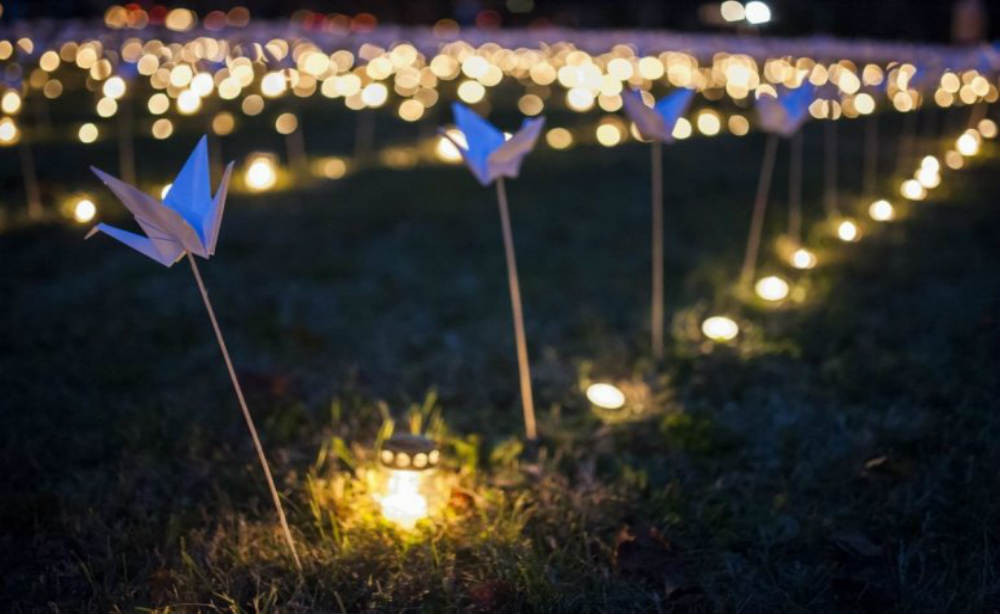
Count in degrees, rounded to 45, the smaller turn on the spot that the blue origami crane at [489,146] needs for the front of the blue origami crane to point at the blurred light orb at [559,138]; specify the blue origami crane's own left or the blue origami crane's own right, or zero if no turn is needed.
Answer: approximately 135° to the blue origami crane's own right

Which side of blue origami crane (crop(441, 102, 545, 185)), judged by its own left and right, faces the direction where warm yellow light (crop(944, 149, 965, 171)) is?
back

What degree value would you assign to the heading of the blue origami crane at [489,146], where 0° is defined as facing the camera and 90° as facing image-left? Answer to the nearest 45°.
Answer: approximately 45°

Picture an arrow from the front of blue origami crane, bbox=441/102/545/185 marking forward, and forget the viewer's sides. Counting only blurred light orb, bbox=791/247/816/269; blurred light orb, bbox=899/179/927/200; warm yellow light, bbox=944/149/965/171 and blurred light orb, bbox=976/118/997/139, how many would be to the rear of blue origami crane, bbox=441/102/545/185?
4

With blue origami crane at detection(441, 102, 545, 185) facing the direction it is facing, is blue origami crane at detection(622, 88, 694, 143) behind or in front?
behind

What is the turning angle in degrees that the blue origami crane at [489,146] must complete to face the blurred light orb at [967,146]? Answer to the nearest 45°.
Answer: approximately 180°

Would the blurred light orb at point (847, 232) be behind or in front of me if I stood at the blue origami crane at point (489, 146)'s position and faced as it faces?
behind

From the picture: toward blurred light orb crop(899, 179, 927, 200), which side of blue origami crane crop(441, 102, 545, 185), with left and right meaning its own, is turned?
back

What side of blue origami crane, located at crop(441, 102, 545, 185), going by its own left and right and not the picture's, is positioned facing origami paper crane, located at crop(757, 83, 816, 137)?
back

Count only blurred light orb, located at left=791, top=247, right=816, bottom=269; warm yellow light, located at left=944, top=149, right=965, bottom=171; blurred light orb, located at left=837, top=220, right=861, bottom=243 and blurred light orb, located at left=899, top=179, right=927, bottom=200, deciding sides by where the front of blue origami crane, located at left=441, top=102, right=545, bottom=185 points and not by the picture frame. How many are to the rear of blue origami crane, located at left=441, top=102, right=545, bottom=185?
4
